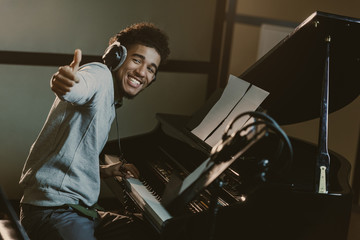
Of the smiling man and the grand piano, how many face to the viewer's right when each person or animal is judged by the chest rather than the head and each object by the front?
1

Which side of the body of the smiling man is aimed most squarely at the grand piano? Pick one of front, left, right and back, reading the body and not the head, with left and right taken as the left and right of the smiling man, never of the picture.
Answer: front

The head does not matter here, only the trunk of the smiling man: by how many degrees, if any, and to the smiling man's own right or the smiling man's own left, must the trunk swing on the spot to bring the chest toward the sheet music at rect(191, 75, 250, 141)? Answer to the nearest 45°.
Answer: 0° — they already face it

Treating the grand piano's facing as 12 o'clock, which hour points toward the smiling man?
The smiling man is roughly at 1 o'clock from the grand piano.

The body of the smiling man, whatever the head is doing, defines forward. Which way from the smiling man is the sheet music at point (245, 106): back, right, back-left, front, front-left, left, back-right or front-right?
front

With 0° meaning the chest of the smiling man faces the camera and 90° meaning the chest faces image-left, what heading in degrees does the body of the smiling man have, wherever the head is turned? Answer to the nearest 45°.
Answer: approximately 270°

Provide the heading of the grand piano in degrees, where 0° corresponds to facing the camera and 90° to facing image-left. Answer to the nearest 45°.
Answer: approximately 45°
